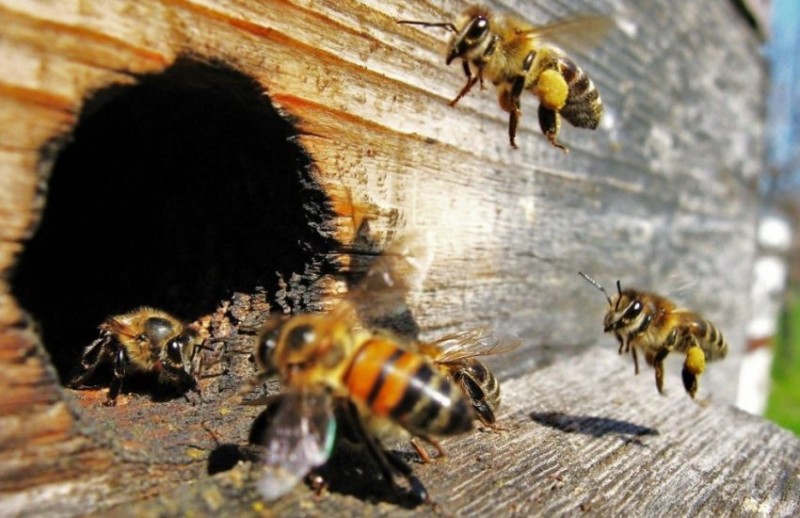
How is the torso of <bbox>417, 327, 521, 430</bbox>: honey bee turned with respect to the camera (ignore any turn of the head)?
to the viewer's left

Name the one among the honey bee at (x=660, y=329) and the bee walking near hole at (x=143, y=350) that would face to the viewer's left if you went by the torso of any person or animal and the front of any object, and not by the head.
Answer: the honey bee

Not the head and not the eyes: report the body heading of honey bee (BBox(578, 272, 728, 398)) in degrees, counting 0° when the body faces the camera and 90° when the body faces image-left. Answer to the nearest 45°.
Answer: approximately 90°

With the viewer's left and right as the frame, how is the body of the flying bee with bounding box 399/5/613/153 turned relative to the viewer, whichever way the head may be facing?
facing to the left of the viewer

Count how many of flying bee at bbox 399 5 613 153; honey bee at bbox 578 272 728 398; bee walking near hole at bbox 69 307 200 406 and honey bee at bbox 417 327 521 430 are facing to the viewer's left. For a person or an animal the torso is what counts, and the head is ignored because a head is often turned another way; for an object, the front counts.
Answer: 3

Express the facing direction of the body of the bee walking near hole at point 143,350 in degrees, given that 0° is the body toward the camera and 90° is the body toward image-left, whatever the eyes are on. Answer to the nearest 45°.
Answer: approximately 315°

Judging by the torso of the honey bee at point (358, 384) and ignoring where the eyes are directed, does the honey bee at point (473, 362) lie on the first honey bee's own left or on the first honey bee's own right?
on the first honey bee's own right

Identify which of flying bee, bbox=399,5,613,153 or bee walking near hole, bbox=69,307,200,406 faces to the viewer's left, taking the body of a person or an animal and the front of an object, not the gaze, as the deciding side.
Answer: the flying bee

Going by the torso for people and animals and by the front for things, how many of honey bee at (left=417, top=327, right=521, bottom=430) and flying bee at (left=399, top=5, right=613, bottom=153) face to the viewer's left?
2

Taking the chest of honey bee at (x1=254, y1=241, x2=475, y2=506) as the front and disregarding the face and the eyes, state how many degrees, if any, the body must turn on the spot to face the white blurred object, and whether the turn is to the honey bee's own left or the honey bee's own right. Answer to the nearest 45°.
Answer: approximately 90° to the honey bee's own right

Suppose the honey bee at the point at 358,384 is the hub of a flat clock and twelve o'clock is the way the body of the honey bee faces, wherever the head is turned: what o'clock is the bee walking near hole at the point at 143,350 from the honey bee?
The bee walking near hole is roughly at 12 o'clock from the honey bee.
